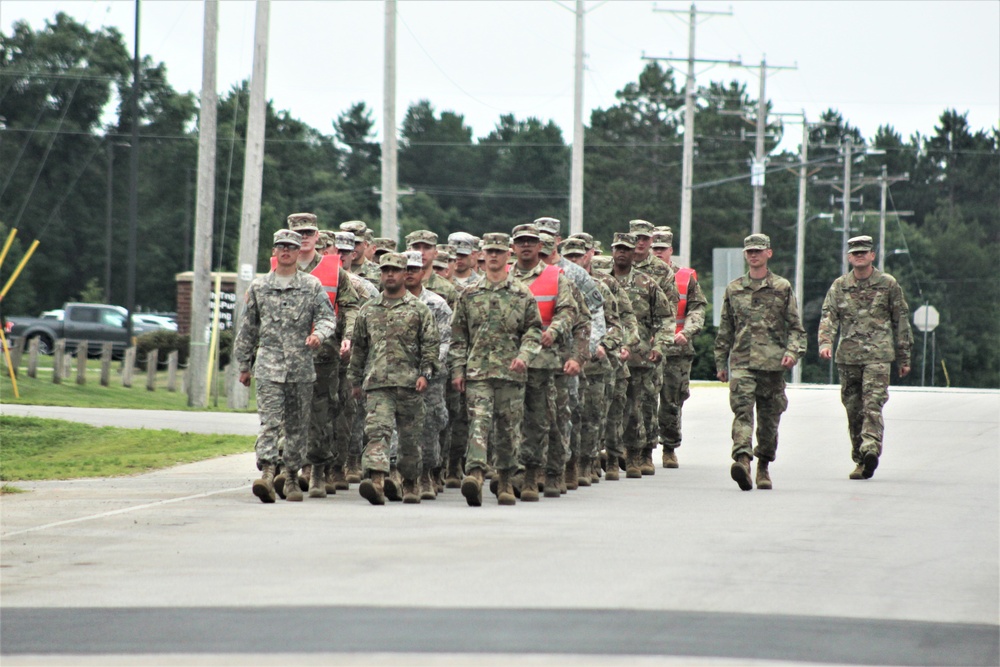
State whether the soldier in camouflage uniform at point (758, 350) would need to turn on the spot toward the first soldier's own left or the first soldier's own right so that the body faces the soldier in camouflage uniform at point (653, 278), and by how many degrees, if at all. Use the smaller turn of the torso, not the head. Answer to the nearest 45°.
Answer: approximately 135° to the first soldier's own right

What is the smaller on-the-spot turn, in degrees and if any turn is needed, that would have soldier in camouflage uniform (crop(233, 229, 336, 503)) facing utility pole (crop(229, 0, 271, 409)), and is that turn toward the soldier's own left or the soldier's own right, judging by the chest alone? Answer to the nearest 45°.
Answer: approximately 180°

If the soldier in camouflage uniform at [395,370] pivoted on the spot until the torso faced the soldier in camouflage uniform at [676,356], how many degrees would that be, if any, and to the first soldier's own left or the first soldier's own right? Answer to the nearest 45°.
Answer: approximately 135° to the first soldier's own left

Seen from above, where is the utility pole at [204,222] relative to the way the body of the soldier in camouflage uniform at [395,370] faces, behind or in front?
behind

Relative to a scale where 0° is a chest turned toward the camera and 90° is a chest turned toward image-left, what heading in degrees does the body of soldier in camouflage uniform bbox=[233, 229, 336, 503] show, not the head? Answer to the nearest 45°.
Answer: approximately 0°

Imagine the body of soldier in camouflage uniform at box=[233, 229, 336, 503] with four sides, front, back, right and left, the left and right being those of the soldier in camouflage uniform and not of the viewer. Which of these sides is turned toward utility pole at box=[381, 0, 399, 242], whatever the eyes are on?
back
